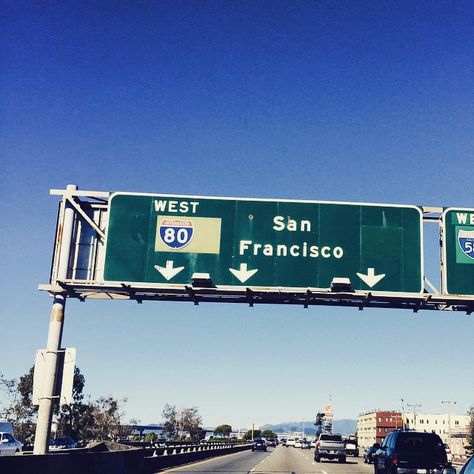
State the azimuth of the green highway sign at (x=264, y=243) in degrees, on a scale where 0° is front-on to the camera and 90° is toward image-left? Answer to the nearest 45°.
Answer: approximately 0°

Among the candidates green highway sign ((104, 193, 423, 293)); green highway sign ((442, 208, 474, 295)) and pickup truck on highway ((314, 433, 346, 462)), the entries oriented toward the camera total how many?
2

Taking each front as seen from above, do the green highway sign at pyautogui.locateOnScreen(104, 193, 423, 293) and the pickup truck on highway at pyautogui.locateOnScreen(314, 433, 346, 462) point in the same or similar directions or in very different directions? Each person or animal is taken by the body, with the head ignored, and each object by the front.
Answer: very different directions

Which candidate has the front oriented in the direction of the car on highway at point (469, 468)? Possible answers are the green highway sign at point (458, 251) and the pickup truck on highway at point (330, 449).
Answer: the green highway sign

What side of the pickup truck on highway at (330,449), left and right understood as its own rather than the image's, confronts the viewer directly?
back

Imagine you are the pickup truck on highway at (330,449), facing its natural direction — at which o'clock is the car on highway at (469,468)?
the car on highway at (469,468) is roughly at 6 o'clock from the pickup truck on highway at (330,449).

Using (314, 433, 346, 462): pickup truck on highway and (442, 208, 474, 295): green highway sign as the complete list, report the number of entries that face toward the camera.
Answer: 1

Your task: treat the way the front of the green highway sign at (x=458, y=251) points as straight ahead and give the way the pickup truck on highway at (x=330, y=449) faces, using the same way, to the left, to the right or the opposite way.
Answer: the opposite way

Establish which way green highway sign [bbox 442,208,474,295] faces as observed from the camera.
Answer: facing the viewer
